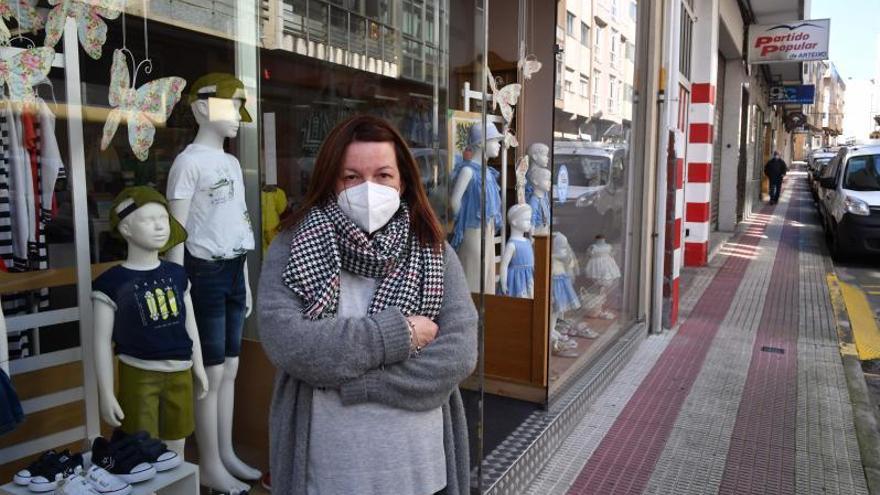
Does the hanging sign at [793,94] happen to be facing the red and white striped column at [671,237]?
yes

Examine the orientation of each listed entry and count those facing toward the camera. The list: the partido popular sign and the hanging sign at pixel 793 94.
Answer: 2

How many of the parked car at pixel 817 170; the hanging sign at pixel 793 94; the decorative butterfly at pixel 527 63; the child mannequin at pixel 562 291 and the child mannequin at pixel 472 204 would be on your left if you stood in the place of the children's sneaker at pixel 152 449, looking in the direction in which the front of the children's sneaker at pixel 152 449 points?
5

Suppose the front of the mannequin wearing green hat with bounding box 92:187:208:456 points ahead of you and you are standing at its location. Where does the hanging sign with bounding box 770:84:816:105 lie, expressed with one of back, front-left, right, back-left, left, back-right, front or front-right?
left

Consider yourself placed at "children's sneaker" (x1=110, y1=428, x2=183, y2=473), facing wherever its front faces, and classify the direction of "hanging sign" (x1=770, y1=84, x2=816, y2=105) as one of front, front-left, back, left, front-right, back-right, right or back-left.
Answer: left

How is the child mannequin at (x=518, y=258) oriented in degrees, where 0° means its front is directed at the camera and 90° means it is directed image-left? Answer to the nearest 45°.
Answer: approximately 315°

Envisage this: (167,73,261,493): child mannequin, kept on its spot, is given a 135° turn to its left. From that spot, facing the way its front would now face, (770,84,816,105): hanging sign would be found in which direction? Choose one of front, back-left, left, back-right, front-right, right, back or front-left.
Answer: front-right
